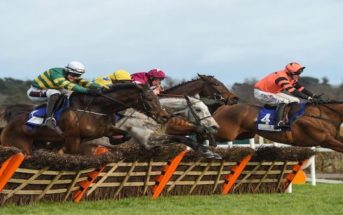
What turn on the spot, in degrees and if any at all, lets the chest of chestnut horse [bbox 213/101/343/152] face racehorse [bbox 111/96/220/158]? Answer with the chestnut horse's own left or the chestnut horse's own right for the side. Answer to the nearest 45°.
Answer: approximately 135° to the chestnut horse's own right

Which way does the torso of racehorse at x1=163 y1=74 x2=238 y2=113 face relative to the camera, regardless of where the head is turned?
to the viewer's right

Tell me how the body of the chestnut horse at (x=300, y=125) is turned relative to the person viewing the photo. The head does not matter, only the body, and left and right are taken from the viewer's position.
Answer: facing to the right of the viewer

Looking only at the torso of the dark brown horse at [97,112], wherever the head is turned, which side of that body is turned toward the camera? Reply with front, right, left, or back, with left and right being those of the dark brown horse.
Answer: right

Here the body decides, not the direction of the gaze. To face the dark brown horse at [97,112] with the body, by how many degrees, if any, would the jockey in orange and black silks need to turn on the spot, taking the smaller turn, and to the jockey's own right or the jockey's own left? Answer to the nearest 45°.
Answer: approximately 135° to the jockey's own right

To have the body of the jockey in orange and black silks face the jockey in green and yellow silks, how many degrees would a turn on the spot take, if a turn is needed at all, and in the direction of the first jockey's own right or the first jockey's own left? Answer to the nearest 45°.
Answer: approximately 135° to the first jockey's own right

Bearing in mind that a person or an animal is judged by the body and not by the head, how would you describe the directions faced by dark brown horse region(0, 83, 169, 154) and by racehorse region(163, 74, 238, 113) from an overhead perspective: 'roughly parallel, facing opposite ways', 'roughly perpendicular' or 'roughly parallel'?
roughly parallel

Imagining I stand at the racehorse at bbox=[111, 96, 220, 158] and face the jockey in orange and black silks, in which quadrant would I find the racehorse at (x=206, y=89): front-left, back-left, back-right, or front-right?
front-left

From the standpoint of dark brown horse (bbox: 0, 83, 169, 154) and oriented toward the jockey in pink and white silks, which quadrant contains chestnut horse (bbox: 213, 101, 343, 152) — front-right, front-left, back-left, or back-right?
front-right

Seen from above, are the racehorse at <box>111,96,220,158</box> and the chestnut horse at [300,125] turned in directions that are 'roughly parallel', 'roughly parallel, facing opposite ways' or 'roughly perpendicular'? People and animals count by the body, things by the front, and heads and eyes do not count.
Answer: roughly parallel

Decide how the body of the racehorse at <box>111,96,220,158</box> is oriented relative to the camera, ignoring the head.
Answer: to the viewer's right
